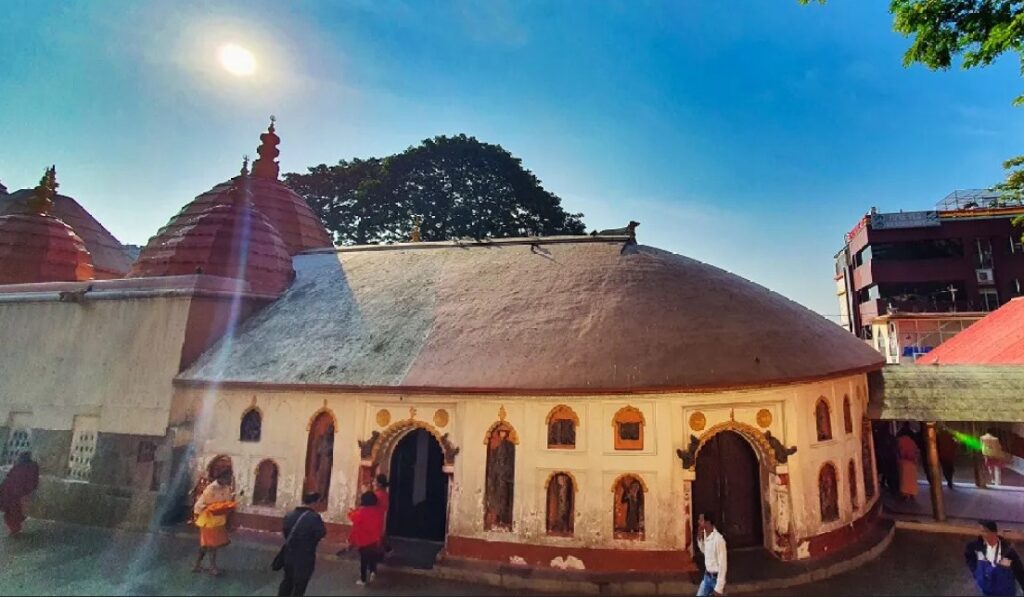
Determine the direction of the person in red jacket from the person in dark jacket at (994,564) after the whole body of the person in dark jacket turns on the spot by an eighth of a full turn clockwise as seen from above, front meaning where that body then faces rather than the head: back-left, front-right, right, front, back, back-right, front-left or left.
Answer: front

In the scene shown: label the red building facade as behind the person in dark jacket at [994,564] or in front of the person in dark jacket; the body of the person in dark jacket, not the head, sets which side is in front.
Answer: behind

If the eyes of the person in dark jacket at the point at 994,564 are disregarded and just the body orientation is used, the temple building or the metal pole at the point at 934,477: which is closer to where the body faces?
the temple building

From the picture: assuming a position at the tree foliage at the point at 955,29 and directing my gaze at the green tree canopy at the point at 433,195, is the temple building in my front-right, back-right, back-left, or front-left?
front-left

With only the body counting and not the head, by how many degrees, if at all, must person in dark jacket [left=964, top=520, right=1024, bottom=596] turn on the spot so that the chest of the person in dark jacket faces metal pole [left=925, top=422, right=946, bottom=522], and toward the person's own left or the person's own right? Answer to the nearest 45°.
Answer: approximately 180°

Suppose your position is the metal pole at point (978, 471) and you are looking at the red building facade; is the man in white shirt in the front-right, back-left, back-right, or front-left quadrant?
back-left

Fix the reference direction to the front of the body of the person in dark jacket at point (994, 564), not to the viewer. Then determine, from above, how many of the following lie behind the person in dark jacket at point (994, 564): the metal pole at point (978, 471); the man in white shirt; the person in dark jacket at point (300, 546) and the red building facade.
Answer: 2

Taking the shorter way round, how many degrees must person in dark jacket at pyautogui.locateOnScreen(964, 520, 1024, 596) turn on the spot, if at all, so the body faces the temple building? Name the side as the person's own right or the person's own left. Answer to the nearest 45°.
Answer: approximately 90° to the person's own right

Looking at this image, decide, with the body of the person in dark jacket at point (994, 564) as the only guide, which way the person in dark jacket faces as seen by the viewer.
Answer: toward the camera

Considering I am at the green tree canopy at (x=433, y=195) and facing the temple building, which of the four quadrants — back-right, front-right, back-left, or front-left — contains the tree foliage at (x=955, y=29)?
front-left

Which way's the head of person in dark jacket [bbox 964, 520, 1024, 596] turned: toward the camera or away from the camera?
toward the camera

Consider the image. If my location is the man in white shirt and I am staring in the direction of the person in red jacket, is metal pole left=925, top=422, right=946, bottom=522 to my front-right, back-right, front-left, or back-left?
back-right

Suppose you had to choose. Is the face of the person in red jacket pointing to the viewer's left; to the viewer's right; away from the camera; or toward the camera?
away from the camera

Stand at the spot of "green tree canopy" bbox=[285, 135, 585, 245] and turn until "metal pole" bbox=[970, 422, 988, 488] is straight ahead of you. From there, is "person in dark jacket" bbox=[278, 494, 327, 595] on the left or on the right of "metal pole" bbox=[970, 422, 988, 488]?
right

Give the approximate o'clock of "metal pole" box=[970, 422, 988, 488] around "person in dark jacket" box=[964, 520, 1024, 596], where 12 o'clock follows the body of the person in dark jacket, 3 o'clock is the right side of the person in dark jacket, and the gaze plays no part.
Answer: The metal pole is roughly at 6 o'clock from the person in dark jacket.
